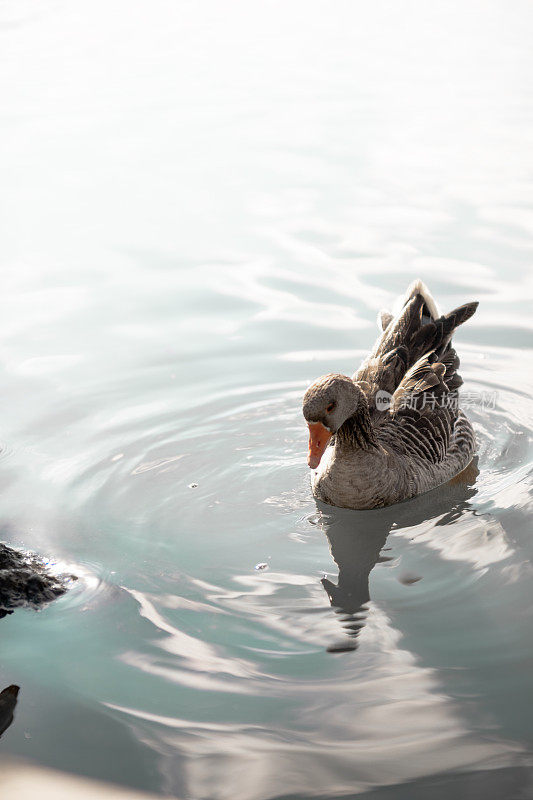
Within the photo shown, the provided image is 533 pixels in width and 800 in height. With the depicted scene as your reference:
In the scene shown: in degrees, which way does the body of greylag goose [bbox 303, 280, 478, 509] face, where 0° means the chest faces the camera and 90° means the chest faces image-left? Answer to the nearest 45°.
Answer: approximately 45°

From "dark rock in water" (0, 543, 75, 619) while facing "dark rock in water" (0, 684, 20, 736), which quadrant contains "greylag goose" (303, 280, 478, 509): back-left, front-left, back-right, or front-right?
back-left

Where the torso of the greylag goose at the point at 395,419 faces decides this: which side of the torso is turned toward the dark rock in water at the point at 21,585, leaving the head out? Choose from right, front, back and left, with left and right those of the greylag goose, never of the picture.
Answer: front

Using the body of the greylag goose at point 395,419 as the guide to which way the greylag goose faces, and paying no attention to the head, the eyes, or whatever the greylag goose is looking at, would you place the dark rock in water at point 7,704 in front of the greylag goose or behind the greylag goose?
in front
